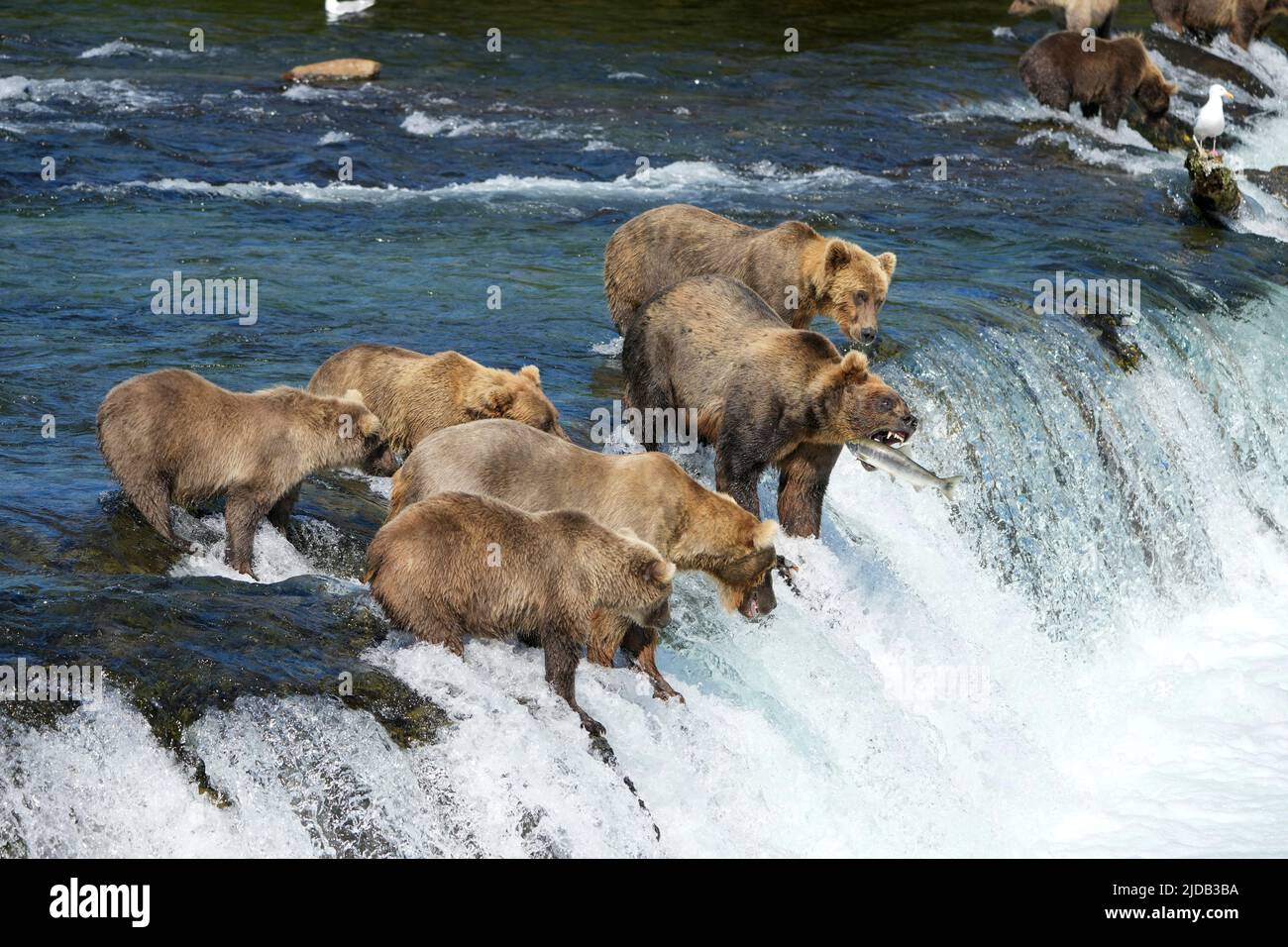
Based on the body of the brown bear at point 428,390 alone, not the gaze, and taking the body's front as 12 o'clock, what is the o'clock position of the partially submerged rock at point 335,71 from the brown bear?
The partially submerged rock is roughly at 9 o'clock from the brown bear.

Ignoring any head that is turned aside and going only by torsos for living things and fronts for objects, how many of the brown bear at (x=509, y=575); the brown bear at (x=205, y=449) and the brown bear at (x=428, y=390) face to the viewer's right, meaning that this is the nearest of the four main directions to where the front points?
3

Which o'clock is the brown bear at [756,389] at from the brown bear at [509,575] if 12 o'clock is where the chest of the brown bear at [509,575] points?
the brown bear at [756,389] is roughly at 10 o'clock from the brown bear at [509,575].

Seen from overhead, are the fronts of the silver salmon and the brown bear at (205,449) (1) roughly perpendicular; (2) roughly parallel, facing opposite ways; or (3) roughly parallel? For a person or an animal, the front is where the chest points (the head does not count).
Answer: roughly parallel, facing opposite ways

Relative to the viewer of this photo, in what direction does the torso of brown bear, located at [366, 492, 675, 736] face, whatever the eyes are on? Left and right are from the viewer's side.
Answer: facing to the right of the viewer

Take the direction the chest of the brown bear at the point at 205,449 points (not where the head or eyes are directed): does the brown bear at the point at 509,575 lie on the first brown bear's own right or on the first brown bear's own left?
on the first brown bear's own right

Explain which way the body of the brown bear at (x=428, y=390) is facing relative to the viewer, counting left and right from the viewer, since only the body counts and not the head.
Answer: facing to the right of the viewer

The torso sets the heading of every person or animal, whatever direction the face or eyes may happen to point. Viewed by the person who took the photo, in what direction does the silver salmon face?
facing to the left of the viewer

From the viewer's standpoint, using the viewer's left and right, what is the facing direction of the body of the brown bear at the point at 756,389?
facing the viewer and to the right of the viewer

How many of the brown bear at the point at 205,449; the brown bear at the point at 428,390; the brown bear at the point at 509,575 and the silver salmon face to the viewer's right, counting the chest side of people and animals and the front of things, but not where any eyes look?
3

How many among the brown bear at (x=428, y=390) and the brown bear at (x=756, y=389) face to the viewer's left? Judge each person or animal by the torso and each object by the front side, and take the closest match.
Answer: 0

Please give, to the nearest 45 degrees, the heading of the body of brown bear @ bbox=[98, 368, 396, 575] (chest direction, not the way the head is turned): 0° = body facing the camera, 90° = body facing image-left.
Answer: approximately 270°

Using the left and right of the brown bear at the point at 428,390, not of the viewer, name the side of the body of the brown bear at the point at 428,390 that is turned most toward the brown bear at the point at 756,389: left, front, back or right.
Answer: front

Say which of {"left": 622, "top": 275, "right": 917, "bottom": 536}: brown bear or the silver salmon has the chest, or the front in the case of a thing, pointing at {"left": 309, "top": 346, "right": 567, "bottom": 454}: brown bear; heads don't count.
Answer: the silver salmon

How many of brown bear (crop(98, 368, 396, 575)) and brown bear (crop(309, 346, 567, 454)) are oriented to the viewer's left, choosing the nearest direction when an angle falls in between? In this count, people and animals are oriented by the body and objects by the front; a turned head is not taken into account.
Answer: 0
